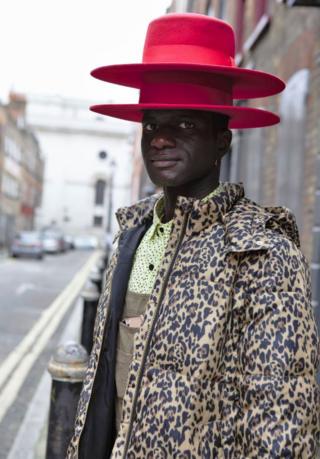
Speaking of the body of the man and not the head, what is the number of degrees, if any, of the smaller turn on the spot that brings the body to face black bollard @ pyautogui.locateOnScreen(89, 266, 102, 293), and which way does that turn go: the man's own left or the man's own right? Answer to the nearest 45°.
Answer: approximately 135° to the man's own right

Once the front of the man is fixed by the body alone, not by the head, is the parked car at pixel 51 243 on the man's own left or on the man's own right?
on the man's own right

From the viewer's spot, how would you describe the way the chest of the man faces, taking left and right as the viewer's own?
facing the viewer and to the left of the viewer

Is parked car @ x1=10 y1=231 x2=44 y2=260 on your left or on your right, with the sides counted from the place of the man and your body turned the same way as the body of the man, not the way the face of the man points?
on your right
